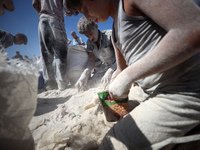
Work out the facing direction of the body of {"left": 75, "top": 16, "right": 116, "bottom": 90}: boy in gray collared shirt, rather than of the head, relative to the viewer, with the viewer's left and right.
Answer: facing the viewer and to the left of the viewer

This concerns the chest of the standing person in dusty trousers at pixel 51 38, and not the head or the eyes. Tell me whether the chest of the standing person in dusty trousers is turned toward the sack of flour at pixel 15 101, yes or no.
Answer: no

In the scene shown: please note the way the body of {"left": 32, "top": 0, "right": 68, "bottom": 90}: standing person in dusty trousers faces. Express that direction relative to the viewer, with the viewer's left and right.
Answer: facing away from the viewer

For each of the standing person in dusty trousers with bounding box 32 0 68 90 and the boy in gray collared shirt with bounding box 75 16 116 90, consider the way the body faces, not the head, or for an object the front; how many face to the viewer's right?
0
